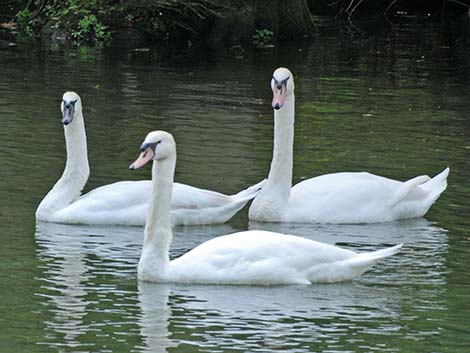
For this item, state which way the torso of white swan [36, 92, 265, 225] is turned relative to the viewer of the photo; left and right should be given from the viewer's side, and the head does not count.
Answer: facing to the left of the viewer
